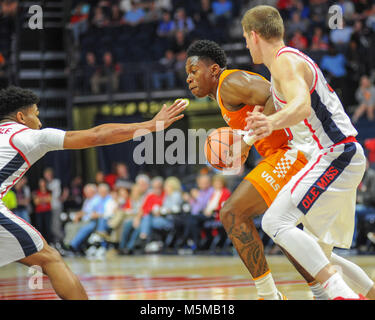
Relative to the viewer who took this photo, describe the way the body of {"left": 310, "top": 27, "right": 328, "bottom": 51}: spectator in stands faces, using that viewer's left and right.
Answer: facing the viewer

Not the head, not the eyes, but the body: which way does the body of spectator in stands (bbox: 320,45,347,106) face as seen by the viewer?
toward the camera

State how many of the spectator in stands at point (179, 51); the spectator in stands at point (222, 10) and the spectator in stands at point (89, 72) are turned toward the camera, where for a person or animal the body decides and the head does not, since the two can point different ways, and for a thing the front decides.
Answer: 3

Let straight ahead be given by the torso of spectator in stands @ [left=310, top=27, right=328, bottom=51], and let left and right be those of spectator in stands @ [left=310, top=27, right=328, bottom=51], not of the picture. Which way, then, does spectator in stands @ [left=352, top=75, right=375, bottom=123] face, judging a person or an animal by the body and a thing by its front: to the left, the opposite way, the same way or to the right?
the same way

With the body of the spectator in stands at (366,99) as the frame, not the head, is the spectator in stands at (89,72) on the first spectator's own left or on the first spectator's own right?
on the first spectator's own right

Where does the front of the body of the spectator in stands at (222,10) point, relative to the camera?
toward the camera

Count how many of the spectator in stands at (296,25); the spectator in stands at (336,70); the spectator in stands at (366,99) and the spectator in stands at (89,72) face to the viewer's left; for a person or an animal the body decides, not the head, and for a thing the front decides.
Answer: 0

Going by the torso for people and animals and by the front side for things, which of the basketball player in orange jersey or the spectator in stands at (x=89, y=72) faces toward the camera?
the spectator in stands

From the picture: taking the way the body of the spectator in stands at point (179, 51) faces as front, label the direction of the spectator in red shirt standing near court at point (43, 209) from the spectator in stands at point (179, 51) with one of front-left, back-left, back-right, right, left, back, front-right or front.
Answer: front-right

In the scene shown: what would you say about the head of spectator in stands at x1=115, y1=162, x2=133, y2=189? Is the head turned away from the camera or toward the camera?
toward the camera

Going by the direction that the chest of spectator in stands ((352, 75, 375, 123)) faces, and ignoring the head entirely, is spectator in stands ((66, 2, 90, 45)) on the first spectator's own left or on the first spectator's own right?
on the first spectator's own right

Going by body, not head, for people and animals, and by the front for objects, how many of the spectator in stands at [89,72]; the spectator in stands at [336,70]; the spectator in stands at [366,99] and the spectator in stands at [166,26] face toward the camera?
4

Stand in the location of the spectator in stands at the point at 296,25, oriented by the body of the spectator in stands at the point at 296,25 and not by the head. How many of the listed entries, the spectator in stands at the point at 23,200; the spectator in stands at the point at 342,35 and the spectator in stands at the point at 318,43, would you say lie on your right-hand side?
1

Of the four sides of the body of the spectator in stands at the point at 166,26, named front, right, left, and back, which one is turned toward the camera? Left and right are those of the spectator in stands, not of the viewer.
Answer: front
